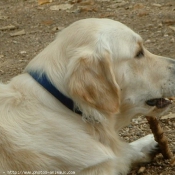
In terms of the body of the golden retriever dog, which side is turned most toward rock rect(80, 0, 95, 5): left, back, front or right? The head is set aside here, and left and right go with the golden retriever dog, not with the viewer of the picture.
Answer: left

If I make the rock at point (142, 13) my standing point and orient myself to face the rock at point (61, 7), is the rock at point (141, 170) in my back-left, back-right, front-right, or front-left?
back-left

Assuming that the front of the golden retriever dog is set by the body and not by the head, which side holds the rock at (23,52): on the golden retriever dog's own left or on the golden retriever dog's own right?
on the golden retriever dog's own left

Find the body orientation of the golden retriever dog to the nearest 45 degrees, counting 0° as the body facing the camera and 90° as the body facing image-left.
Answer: approximately 270°

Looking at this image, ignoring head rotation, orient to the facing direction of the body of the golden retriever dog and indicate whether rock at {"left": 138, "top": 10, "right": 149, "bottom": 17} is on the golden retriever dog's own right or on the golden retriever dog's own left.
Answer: on the golden retriever dog's own left

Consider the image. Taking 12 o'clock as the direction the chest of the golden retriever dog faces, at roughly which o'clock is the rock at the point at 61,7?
The rock is roughly at 9 o'clock from the golden retriever dog.
